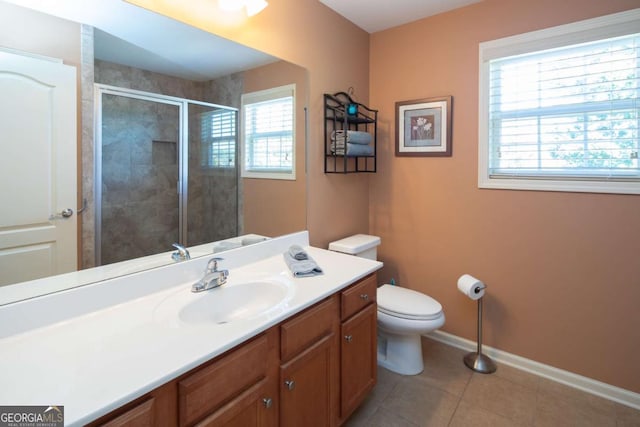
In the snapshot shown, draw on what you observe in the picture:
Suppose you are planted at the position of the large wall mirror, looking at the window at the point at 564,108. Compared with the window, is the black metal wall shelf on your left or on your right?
left

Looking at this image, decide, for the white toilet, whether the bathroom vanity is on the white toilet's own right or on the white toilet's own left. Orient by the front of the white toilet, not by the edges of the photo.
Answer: on the white toilet's own right

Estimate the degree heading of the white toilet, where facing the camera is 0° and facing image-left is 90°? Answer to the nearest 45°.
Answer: approximately 315°

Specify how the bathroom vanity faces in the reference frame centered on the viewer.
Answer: facing the viewer and to the right of the viewer

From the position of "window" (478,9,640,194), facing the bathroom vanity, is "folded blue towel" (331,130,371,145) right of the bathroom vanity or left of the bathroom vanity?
right

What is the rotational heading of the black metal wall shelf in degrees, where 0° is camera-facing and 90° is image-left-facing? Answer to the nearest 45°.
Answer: approximately 315°

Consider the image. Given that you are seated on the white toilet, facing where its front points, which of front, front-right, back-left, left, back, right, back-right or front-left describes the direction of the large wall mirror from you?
right
